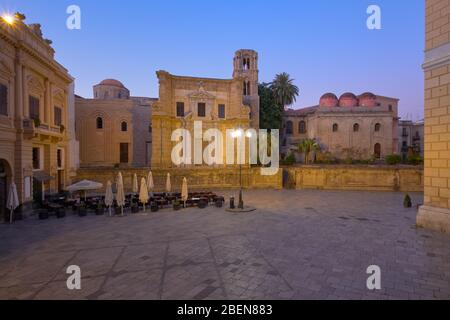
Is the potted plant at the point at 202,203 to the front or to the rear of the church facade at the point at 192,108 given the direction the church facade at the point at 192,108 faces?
to the front

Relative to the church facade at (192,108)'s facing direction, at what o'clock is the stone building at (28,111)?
The stone building is roughly at 1 o'clock from the church facade.

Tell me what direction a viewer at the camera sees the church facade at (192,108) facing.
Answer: facing the viewer

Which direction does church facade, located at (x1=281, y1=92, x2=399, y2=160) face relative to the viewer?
toward the camera

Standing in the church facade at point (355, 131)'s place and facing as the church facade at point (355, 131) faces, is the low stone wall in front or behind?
in front

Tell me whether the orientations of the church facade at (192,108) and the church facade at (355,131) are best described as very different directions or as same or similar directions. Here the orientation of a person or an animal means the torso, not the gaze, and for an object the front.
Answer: same or similar directions

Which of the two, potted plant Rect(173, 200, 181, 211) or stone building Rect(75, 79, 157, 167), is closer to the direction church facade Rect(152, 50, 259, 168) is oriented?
the potted plant

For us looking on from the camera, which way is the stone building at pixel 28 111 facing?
facing the viewer and to the right of the viewer

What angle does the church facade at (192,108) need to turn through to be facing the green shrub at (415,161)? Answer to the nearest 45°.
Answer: approximately 90° to its left

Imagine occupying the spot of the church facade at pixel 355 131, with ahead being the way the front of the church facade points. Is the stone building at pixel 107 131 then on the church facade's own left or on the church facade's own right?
on the church facade's own right

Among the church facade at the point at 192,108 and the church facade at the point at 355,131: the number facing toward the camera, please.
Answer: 2

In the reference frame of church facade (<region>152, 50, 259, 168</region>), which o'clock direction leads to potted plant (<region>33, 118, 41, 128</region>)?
The potted plant is roughly at 1 o'clock from the church facade.

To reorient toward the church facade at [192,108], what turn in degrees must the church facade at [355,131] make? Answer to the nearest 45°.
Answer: approximately 45° to its right

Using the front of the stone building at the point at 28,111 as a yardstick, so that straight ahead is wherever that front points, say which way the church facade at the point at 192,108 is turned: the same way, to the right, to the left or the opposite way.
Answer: to the right

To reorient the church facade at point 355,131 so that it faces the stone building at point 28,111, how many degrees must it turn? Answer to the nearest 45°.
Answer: approximately 45° to its right
